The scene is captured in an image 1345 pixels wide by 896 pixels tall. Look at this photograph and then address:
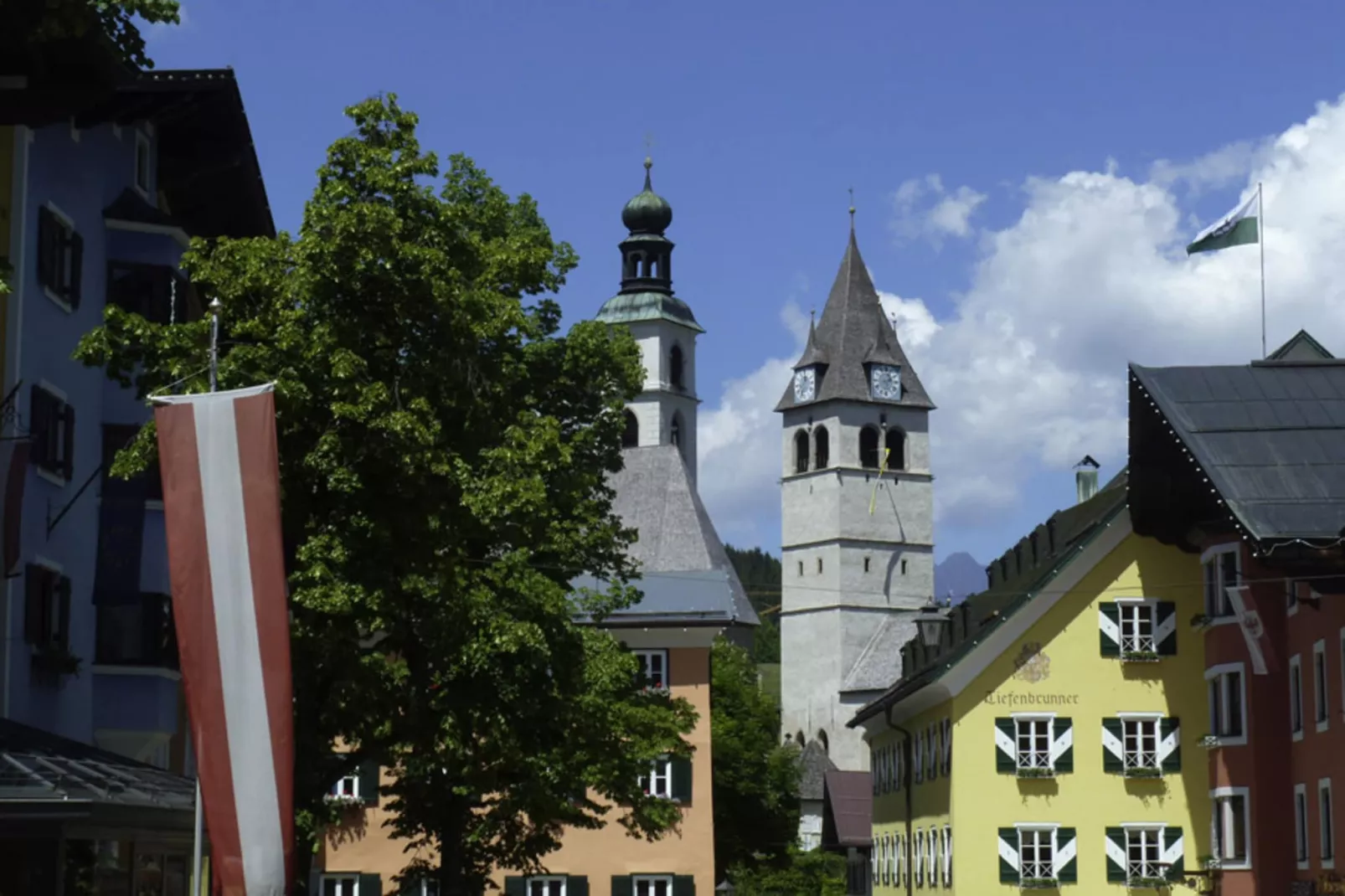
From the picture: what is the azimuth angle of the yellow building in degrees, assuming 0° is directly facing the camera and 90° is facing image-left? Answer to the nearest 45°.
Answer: approximately 0°

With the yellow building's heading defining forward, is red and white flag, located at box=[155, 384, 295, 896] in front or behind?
in front

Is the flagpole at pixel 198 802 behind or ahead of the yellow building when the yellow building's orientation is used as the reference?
ahead

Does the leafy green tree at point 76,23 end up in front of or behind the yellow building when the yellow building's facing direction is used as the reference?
in front
